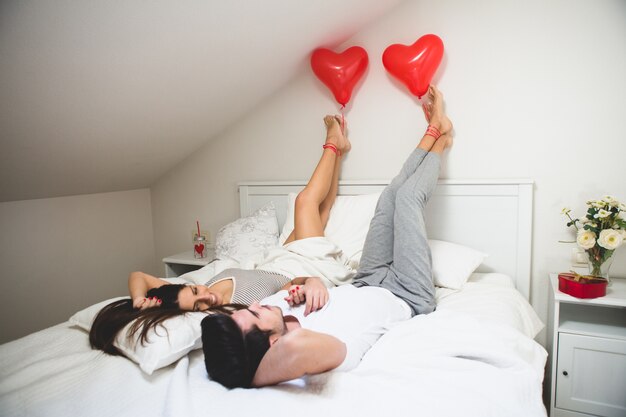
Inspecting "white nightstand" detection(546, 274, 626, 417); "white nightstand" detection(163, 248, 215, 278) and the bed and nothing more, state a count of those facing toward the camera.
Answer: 3

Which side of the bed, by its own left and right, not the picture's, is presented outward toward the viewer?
front

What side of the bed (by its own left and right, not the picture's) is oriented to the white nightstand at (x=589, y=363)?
left

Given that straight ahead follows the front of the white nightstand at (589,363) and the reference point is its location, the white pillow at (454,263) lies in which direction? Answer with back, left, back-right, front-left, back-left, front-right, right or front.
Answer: right

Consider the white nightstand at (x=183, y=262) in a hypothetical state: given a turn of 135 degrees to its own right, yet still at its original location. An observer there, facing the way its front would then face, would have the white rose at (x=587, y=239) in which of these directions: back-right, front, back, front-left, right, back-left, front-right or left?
back

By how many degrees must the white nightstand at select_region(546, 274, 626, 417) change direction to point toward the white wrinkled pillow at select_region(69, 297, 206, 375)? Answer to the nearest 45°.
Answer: approximately 45° to its right

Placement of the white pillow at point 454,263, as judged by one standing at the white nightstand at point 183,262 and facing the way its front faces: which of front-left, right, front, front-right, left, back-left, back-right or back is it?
front-left

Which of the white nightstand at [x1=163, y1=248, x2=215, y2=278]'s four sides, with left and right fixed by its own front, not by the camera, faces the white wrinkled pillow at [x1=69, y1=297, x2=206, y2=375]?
front

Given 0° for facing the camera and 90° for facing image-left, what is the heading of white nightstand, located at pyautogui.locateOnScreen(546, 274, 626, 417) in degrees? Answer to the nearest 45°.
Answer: approximately 0°
